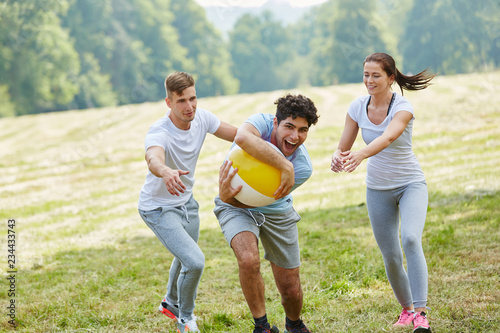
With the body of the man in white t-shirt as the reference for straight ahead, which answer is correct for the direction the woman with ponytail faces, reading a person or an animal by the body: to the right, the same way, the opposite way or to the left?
to the right

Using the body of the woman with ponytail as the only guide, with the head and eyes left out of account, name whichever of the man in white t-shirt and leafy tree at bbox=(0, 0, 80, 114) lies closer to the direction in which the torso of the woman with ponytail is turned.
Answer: the man in white t-shirt

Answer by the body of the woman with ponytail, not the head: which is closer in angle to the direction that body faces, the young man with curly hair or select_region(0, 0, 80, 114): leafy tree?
the young man with curly hair

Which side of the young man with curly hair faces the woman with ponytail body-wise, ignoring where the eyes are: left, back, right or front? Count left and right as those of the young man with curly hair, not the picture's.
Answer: left

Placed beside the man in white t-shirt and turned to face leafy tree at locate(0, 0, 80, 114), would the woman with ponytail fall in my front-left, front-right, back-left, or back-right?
back-right

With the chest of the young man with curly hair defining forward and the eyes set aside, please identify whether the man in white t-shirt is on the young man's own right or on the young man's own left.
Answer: on the young man's own right

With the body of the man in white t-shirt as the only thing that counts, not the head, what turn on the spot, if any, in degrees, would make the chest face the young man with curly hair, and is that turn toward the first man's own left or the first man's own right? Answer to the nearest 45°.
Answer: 0° — they already face them

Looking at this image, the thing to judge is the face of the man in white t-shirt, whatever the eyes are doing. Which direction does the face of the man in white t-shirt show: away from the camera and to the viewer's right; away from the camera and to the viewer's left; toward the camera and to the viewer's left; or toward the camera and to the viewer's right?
toward the camera and to the viewer's right

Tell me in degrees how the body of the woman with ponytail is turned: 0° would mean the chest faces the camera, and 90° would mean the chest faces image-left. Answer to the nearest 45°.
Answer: approximately 45°
